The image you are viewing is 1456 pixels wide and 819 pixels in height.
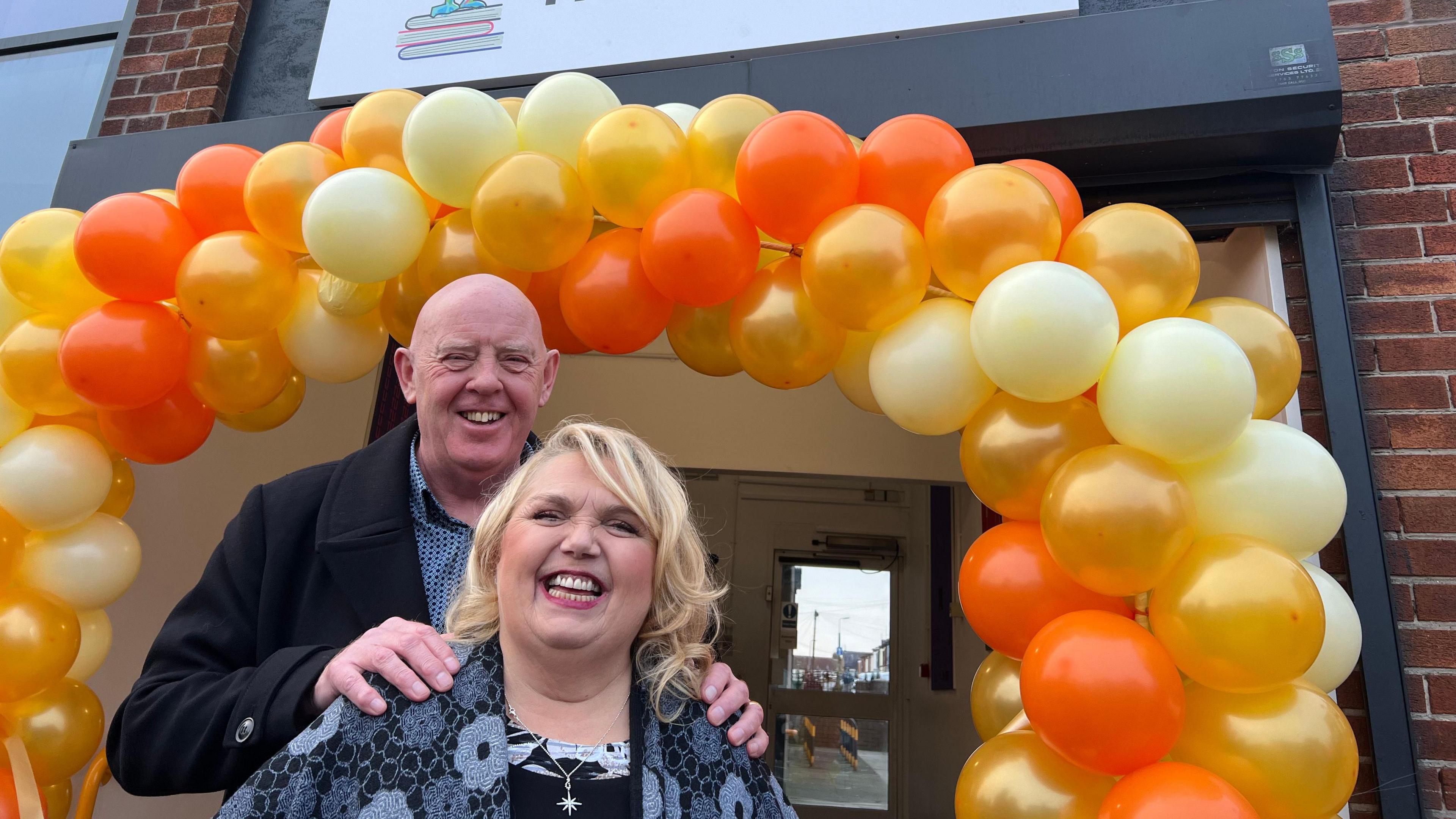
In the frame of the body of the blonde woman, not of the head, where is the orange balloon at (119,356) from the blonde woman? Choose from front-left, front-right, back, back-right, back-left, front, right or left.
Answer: back-right

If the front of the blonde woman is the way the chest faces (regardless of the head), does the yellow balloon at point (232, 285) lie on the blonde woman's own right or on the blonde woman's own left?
on the blonde woman's own right

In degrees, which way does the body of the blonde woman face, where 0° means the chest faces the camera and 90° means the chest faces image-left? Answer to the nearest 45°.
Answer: approximately 0°

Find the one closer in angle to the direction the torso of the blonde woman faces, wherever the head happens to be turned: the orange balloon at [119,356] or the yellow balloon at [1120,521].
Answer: the yellow balloon

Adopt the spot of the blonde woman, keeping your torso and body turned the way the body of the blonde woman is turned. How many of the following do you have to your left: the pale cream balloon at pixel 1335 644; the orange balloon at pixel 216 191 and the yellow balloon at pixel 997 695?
2
